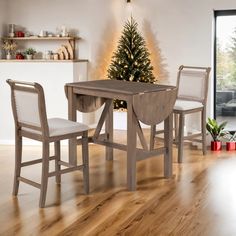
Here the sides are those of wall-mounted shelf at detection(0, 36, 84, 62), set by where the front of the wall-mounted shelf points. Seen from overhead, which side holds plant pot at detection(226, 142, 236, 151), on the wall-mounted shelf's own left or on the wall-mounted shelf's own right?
on the wall-mounted shelf's own left

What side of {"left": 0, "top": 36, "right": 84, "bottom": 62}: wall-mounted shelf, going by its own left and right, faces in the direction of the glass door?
left

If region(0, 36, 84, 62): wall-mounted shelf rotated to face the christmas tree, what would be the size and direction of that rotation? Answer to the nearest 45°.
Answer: approximately 45° to its left

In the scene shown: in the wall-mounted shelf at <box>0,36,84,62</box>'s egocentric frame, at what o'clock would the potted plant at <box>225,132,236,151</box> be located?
The potted plant is roughly at 10 o'clock from the wall-mounted shelf.

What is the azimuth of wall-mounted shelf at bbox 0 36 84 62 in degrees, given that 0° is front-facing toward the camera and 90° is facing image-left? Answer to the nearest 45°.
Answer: approximately 0°

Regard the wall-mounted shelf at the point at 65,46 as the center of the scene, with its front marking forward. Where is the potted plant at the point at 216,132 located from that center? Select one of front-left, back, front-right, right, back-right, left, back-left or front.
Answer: front-left
